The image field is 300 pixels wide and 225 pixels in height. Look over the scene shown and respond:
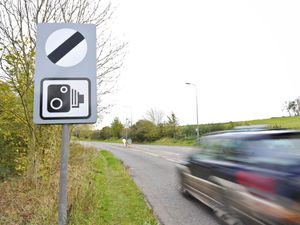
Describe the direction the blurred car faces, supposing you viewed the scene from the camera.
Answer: facing away from the viewer and to the left of the viewer

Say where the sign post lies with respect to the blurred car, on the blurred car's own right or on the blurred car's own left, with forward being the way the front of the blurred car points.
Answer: on the blurred car's own left
